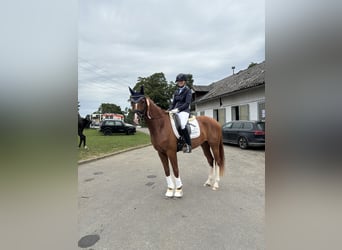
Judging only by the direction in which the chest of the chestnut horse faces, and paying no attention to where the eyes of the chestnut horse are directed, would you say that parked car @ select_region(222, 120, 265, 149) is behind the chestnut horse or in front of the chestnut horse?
behind

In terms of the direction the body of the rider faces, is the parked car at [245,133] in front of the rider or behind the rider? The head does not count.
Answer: behind

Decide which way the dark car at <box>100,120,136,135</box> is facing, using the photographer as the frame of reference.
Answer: facing to the right of the viewer

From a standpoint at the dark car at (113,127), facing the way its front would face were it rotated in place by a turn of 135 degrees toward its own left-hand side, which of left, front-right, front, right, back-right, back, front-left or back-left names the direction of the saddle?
back-left

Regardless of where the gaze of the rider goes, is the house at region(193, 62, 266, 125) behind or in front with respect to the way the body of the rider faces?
behind

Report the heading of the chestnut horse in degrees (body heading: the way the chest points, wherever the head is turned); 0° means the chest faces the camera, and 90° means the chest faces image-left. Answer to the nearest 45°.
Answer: approximately 45°

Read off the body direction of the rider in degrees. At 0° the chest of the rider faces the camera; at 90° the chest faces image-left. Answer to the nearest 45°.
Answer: approximately 45°
